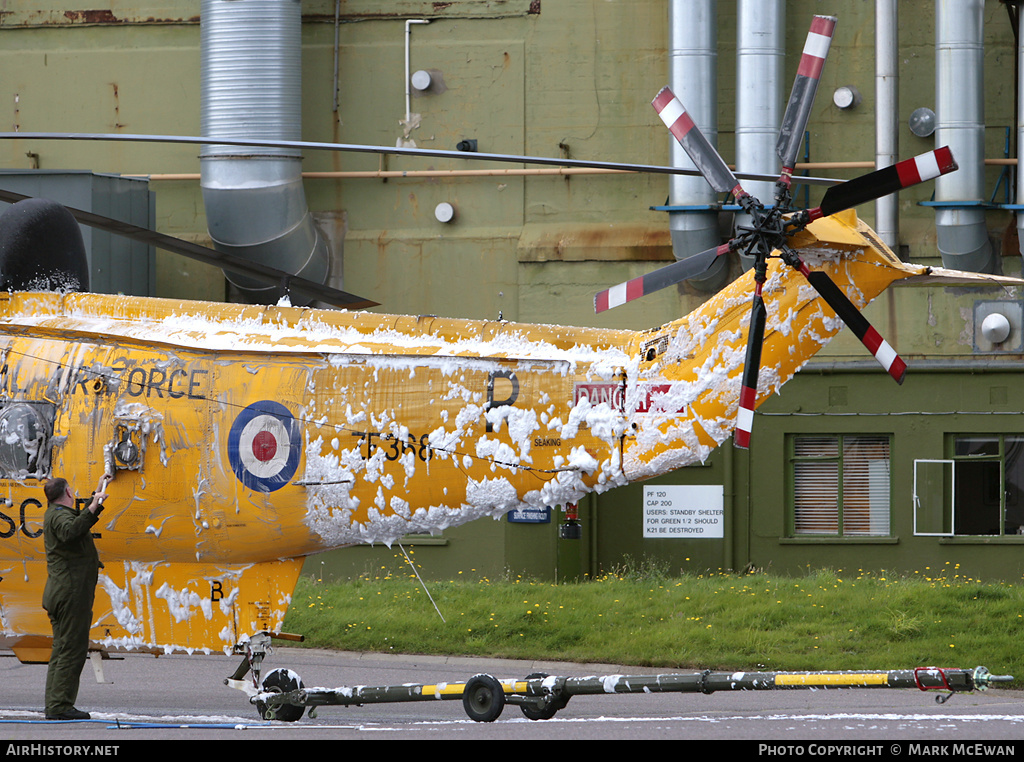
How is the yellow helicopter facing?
to the viewer's left

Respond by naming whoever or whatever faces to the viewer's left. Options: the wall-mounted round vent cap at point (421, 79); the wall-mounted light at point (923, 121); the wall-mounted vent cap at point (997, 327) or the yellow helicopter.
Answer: the yellow helicopter

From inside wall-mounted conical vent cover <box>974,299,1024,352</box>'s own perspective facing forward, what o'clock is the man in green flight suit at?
The man in green flight suit is roughly at 1 o'clock from the wall-mounted conical vent cover.

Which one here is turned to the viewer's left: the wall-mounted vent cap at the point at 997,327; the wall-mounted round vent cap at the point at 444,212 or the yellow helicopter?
the yellow helicopter

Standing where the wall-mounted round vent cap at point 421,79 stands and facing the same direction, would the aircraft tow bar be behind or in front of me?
in front

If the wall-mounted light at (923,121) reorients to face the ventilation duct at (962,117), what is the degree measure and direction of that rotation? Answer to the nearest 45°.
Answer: approximately 45° to its left

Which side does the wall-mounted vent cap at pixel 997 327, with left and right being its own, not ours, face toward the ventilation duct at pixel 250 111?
right

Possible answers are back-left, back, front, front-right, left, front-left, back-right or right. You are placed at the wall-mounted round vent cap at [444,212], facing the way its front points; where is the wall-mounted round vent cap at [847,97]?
left

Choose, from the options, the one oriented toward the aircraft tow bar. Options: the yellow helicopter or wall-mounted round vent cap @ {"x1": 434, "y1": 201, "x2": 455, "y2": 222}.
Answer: the wall-mounted round vent cap

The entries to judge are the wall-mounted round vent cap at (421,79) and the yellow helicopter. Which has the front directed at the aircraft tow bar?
the wall-mounted round vent cap
